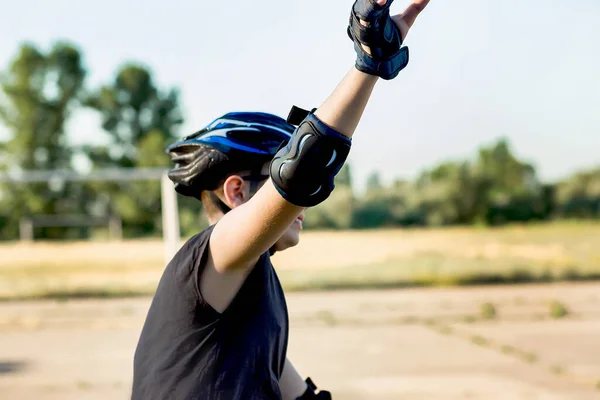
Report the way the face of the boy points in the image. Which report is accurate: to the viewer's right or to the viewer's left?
to the viewer's right

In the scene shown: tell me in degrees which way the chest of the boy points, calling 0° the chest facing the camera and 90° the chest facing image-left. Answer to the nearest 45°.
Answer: approximately 270°
